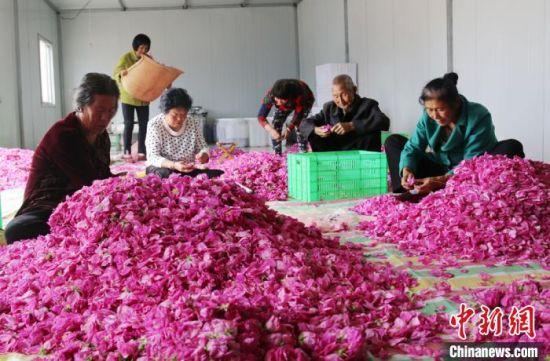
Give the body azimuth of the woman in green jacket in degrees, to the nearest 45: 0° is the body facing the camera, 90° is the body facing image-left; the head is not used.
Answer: approximately 45°

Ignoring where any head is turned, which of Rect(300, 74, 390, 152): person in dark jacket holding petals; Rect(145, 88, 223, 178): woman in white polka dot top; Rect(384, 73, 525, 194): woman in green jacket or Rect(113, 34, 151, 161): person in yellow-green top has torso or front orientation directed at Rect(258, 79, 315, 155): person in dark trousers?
the person in yellow-green top

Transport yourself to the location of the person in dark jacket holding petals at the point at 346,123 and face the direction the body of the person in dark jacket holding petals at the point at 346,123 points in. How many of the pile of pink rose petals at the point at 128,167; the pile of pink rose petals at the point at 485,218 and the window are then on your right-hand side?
2

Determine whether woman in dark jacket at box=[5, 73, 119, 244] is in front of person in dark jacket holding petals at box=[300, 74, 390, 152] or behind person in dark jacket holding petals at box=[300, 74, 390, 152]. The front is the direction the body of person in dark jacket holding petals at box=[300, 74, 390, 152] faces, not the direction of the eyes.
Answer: in front

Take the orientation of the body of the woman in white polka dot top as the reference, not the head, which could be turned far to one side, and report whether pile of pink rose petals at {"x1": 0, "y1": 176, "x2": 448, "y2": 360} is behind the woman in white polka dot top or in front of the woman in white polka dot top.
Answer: in front

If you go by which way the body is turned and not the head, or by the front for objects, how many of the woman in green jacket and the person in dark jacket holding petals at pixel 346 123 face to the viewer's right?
0

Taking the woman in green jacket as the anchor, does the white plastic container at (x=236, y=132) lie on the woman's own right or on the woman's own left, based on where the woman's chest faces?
on the woman's own right

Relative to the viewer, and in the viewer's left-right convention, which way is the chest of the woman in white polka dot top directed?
facing the viewer and to the right of the viewer

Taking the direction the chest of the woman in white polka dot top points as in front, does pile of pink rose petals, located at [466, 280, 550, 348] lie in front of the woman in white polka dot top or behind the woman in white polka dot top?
in front

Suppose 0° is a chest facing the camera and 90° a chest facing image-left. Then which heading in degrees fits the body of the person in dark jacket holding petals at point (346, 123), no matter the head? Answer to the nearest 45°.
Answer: approximately 45°

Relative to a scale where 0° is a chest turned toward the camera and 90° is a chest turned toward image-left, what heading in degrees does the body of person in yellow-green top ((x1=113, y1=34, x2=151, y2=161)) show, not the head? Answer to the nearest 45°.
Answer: approximately 315°

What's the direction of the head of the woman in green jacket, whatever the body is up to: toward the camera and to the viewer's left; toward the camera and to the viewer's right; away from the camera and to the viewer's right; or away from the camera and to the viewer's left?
toward the camera and to the viewer's left
